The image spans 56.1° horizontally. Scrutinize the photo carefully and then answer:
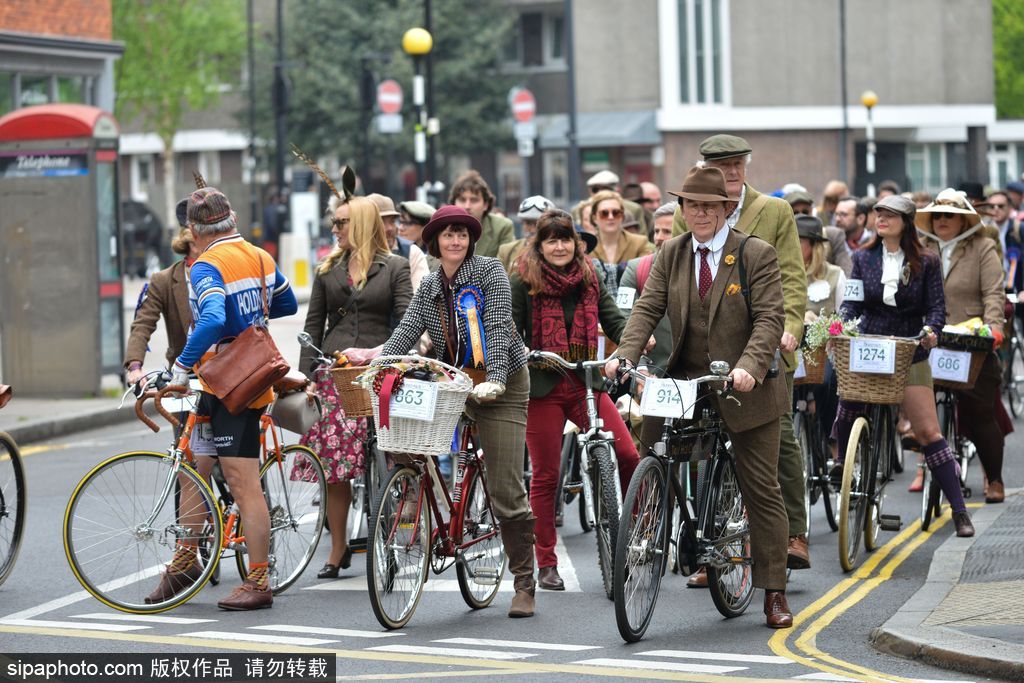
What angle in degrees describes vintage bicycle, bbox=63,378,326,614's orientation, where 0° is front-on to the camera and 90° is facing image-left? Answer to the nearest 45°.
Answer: approximately 45°

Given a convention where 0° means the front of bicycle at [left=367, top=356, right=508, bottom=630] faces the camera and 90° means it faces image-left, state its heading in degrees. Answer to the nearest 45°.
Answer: approximately 45°

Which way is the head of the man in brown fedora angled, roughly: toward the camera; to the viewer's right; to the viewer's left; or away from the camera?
toward the camera

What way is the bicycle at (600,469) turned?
toward the camera

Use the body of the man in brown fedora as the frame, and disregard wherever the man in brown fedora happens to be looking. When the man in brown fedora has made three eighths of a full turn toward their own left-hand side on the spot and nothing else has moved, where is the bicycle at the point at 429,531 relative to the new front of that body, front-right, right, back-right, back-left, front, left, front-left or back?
back

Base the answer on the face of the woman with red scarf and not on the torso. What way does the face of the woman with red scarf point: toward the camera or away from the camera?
toward the camera

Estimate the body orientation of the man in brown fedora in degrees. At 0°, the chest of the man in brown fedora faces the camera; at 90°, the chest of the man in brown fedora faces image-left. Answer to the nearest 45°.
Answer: approximately 45°

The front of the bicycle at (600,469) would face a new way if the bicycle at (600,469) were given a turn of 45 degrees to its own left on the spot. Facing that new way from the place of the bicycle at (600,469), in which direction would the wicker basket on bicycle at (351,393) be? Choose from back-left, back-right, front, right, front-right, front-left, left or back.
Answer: back-right

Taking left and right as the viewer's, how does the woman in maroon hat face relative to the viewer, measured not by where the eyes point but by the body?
facing the viewer and to the left of the viewer

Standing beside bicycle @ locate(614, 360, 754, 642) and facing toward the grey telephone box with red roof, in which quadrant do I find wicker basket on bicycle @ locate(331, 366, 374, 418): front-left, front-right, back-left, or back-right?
front-left

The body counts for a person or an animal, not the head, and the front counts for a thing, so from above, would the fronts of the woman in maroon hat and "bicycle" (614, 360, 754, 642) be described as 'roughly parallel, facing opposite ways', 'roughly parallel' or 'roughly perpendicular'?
roughly parallel
